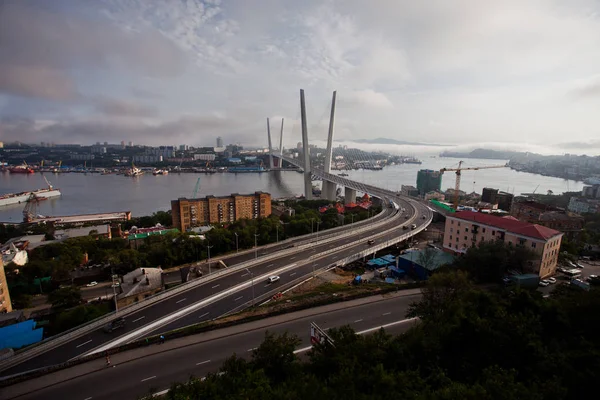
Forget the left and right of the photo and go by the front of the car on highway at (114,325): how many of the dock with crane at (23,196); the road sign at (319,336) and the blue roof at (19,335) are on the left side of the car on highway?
1
